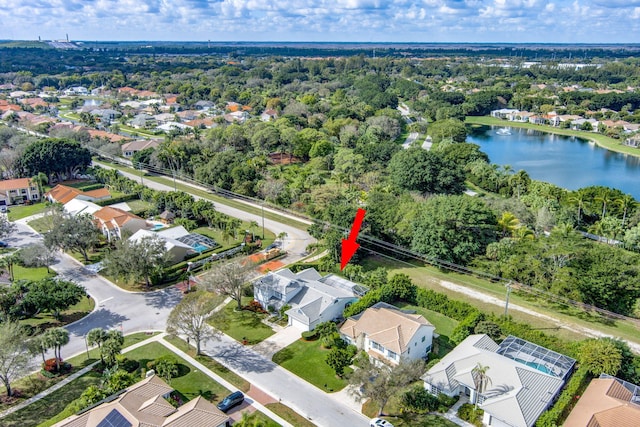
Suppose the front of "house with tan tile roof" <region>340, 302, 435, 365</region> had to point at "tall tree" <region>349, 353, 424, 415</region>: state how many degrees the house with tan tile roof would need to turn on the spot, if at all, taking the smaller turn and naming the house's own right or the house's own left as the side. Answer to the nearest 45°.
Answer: approximately 45° to the house's own left

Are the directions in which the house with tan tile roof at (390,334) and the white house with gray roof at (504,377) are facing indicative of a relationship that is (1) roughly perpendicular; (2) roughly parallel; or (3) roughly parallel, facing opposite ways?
roughly parallel

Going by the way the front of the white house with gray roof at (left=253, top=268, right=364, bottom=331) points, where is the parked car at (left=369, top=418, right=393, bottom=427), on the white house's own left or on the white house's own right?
on the white house's own left

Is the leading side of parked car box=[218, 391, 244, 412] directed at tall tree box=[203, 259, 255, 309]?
no

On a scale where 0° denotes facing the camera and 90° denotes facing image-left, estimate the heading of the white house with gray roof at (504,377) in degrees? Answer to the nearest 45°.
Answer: approximately 45°

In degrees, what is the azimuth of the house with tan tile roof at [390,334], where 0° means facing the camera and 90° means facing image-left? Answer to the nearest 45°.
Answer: approximately 45°

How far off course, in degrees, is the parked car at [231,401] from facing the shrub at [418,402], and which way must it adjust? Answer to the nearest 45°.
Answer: approximately 135° to its left

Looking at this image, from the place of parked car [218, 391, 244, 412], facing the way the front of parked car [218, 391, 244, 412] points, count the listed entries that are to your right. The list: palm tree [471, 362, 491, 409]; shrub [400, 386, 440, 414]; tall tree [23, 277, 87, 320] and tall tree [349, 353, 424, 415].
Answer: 1

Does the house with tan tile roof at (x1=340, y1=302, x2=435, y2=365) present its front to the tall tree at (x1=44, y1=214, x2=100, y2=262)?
no

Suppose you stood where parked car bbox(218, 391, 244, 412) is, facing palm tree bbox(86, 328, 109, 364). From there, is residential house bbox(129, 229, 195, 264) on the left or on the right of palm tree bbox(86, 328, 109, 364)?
right

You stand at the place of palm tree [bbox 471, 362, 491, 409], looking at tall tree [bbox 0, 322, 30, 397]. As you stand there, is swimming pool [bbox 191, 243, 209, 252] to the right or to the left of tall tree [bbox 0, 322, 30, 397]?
right

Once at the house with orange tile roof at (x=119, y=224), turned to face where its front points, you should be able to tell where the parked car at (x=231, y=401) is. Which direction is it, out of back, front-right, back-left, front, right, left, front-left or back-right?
front-left

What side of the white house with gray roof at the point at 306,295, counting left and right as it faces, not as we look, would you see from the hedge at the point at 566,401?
left

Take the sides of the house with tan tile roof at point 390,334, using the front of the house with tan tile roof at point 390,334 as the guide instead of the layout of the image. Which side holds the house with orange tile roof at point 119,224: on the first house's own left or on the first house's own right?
on the first house's own right

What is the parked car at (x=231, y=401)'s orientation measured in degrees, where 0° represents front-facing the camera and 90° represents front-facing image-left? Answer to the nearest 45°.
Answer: approximately 45°

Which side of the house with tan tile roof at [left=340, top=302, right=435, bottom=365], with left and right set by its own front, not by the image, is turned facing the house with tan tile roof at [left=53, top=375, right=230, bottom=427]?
front

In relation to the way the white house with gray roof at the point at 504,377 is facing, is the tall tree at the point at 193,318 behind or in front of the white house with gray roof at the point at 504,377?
in front

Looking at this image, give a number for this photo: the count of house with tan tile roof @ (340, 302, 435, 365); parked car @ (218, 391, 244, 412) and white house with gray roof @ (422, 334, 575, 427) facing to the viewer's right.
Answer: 0

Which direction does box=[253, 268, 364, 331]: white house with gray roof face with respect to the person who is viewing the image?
facing the viewer and to the left of the viewer

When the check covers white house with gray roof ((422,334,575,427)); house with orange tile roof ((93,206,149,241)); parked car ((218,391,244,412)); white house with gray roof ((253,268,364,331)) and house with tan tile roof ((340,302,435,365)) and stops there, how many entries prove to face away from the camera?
0

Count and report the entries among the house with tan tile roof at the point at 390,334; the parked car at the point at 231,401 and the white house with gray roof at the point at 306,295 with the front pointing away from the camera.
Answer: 0

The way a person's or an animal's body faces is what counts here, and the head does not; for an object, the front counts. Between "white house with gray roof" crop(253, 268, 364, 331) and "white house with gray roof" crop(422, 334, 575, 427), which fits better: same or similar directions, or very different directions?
same or similar directions
